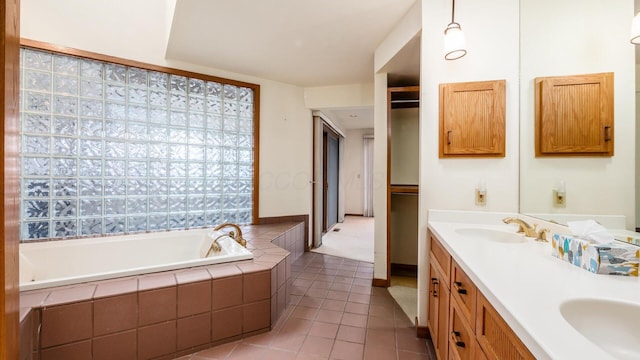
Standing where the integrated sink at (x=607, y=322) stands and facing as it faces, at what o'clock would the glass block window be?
The glass block window is roughly at 1 o'clock from the integrated sink.

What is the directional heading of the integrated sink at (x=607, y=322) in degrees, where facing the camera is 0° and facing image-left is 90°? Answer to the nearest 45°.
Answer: approximately 45°

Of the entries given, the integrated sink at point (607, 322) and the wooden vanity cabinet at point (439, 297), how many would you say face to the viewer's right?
0

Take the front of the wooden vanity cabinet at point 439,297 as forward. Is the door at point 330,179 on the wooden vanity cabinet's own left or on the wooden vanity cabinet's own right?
on the wooden vanity cabinet's own right

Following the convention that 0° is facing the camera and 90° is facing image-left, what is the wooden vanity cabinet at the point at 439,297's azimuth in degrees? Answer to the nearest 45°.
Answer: approximately 90°

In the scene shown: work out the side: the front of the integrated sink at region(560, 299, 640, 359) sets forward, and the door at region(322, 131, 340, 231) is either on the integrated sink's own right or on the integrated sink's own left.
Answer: on the integrated sink's own right

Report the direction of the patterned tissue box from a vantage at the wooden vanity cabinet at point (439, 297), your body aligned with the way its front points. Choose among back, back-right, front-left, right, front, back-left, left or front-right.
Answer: back-left

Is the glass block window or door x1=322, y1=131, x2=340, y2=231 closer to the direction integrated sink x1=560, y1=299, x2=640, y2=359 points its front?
the glass block window

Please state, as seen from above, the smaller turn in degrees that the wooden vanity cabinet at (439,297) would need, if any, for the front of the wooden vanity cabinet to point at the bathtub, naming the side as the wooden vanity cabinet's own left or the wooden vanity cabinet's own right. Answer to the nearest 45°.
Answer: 0° — it already faces it

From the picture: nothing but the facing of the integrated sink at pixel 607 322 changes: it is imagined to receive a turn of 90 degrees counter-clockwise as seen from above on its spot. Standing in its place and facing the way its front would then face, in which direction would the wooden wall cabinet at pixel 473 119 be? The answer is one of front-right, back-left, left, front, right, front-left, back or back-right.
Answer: back

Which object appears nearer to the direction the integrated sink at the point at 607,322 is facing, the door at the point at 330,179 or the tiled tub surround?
the tiled tub surround
